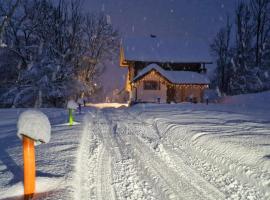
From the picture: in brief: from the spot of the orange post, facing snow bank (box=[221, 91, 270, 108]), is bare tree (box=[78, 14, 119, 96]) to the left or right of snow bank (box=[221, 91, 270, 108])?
left

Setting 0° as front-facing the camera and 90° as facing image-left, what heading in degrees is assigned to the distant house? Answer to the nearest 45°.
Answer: approximately 0°

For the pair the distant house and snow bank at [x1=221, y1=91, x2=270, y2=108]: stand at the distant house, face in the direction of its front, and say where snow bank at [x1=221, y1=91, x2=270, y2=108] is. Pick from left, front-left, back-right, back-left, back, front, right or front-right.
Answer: front-left

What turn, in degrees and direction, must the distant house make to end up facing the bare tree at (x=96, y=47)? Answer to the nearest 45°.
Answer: approximately 90° to its right

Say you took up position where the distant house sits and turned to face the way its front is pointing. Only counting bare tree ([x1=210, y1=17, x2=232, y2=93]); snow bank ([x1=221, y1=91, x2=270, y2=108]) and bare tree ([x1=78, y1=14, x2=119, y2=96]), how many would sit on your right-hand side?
1

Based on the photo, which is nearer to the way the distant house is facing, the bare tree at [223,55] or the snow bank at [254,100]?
the snow bank

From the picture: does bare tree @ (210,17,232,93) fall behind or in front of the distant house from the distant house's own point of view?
behind

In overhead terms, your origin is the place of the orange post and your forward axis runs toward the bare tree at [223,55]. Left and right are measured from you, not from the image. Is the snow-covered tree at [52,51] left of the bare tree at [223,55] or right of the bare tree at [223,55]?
left

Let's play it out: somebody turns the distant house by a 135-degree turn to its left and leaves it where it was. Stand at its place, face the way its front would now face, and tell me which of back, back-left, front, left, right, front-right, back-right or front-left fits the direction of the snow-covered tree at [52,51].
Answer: back
